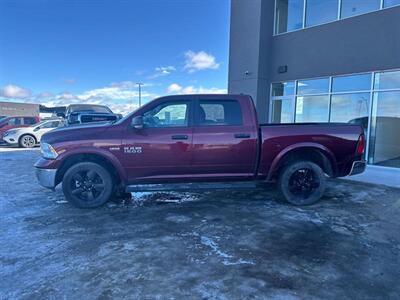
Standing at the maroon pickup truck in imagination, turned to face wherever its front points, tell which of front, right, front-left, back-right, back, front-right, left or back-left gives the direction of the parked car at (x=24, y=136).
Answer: front-right

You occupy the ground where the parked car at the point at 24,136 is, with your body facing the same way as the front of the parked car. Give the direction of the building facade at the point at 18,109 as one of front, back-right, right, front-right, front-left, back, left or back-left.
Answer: back-right

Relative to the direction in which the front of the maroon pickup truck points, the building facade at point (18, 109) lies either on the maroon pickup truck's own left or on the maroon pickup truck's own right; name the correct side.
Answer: on the maroon pickup truck's own right

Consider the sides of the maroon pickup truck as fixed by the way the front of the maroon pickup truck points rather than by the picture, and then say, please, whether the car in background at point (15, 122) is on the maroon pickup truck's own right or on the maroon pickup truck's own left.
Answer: on the maroon pickup truck's own right

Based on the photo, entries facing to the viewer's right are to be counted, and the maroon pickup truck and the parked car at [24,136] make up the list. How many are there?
0

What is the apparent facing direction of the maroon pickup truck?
to the viewer's left

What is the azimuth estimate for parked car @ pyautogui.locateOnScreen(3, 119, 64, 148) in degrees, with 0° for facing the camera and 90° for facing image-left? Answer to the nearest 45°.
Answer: approximately 45°

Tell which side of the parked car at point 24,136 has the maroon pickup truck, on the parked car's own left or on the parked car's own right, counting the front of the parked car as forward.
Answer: on the parked car's own left
